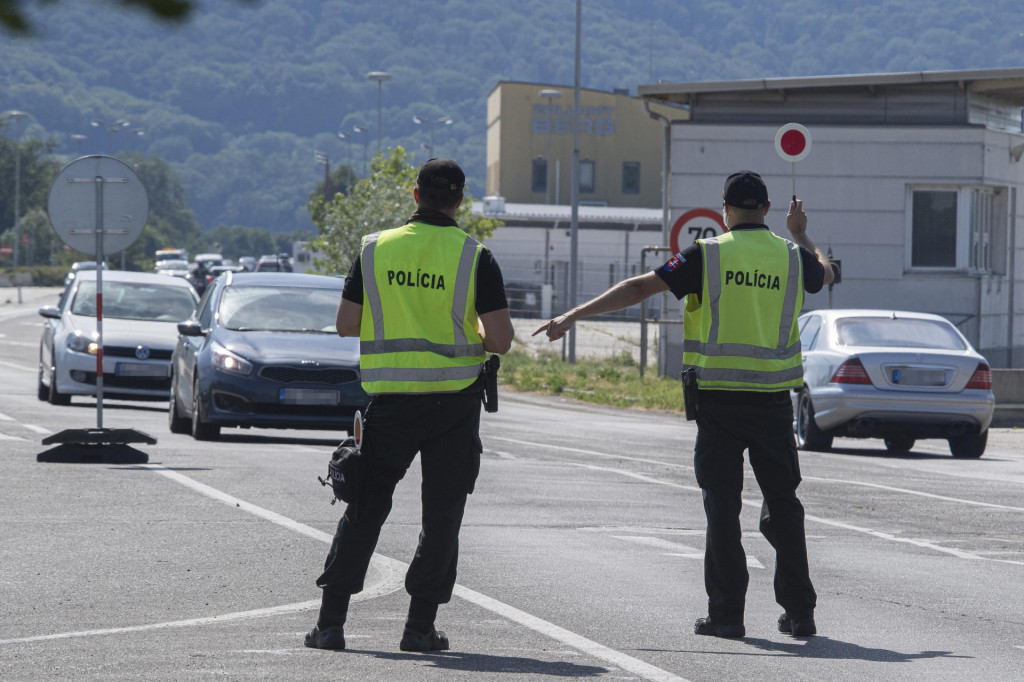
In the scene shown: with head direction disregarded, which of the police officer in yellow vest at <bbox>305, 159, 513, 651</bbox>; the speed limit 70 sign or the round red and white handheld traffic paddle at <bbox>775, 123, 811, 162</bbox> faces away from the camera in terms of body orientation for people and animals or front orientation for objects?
the police officer in yellow vest

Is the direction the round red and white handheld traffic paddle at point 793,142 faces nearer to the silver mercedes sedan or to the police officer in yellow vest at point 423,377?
the police officer in yellow vest

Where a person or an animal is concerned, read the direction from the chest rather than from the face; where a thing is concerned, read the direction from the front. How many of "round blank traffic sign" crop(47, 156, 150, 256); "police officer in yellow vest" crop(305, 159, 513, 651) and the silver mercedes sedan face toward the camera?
0

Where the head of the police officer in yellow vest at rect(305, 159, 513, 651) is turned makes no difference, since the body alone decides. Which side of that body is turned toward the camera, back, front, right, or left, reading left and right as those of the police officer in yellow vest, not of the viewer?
back

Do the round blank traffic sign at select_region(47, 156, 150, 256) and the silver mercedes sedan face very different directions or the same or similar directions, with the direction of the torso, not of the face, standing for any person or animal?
same or similar directions

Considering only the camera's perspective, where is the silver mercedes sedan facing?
facing away from the viewer and to the left of the viewer

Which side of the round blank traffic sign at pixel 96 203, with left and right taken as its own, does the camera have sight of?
back

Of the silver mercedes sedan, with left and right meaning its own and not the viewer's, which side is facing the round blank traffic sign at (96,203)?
left

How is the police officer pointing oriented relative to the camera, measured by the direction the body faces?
away from the camera

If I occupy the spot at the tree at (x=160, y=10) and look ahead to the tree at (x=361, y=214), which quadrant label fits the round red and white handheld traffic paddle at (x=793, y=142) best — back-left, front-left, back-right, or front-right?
front-right

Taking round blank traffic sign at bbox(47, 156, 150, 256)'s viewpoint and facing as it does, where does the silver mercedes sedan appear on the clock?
The silver mercedes sedan is roughly at 3 o'clock from the round blank traffic sign.

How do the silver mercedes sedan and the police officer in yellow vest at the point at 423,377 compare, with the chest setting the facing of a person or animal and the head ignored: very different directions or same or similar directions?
same or similar directions

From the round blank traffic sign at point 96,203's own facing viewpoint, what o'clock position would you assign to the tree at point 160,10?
The tree is roughly at 6 o'clock from the round blank traffic sign.

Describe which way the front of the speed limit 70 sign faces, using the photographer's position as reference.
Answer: facing the viewer

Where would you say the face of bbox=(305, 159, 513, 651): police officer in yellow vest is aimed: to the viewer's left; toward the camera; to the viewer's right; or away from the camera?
away from the camera

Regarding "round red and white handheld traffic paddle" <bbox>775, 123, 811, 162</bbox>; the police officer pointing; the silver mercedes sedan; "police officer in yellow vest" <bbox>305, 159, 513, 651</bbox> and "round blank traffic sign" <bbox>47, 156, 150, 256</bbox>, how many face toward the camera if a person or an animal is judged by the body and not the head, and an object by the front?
1
